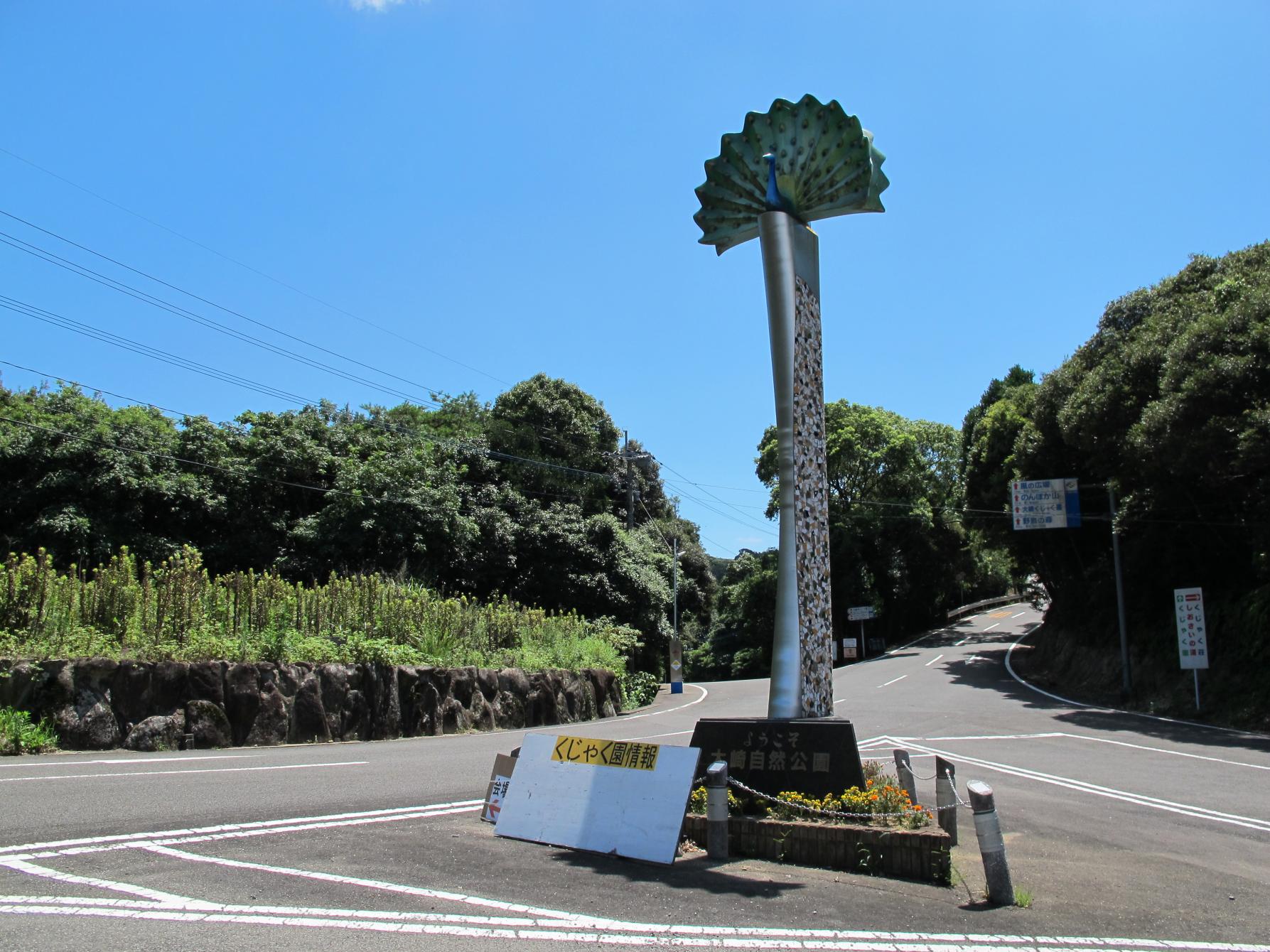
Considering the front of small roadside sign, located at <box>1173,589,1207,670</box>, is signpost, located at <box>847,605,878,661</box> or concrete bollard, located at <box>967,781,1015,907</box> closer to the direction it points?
the concrete bollard

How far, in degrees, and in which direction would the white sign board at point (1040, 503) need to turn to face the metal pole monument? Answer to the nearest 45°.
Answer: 0° — it already faces it

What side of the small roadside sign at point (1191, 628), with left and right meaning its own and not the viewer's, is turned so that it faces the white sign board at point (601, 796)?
front

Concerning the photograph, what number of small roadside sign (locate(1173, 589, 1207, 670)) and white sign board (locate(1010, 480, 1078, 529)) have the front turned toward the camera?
2

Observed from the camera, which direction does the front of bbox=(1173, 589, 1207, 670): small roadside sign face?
facing the viewer

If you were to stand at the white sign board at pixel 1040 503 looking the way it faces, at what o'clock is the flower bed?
The flower bed is roughly at 12 o'clock from the white sign board.

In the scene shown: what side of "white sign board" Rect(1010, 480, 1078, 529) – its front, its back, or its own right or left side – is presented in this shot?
front

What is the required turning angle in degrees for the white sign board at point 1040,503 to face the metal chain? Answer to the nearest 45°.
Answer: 0° — it already faces it

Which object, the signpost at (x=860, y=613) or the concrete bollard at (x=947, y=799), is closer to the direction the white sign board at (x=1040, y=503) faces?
the concrete bollard

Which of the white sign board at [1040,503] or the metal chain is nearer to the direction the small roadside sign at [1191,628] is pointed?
the metal chain

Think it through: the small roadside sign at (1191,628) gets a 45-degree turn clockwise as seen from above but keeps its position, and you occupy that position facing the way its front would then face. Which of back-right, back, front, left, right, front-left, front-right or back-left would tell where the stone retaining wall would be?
front

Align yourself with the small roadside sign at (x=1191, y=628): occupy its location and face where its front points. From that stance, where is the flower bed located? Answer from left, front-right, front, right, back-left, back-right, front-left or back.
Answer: front

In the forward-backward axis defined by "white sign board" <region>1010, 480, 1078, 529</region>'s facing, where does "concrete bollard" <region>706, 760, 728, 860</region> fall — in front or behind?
in front
